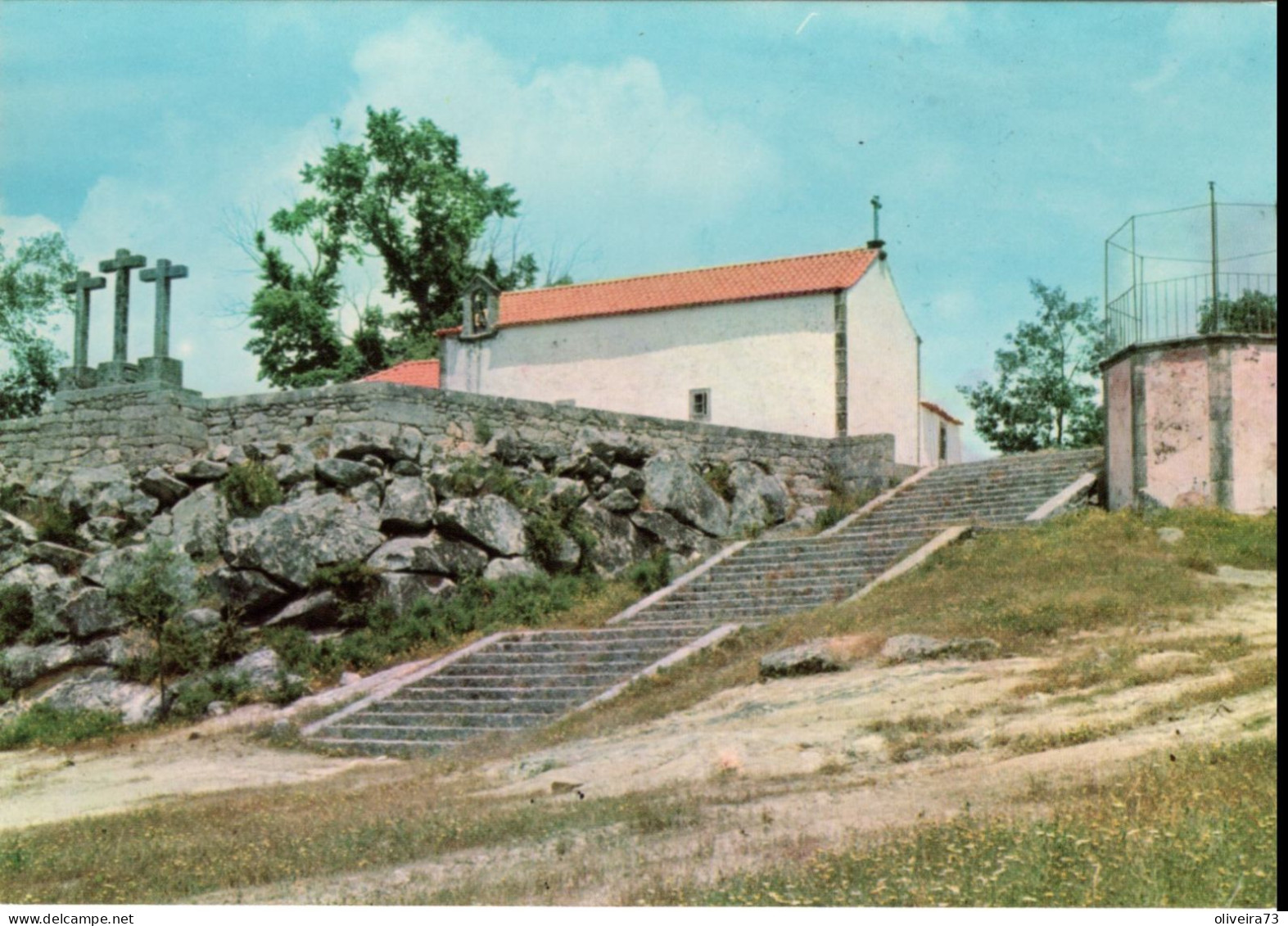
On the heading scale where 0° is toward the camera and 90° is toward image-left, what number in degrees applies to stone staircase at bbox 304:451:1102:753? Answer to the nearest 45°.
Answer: approximately 45°

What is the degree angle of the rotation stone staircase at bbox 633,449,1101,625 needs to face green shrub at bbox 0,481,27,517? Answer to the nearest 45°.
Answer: approximately 45° to its right

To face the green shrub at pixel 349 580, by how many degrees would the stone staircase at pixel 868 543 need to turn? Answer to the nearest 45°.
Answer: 0° — it already faces it

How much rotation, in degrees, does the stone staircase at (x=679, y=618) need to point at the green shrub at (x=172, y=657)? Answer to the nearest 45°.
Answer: approximately 45° to its right

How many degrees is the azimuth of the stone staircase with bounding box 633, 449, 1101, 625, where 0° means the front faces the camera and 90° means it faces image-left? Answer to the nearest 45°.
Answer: approximately 45°

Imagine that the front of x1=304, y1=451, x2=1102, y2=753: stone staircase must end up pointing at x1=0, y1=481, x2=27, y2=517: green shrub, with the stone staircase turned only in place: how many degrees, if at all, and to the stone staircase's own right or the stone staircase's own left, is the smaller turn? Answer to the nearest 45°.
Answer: approximately 45° to the stone staircase's own right

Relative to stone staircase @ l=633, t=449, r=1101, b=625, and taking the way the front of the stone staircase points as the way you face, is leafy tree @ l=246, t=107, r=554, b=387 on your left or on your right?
on your right

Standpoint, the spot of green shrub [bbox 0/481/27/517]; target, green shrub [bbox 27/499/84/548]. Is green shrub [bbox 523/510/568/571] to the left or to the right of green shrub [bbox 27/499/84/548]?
left

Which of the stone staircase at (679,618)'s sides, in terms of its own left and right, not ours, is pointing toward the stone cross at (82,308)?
right

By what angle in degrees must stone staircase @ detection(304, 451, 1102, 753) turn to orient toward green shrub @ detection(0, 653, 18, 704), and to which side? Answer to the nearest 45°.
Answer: approximately 45° to its right

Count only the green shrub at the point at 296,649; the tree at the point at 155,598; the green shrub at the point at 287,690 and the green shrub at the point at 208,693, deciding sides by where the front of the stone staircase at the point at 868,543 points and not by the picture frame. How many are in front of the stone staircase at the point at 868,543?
4
